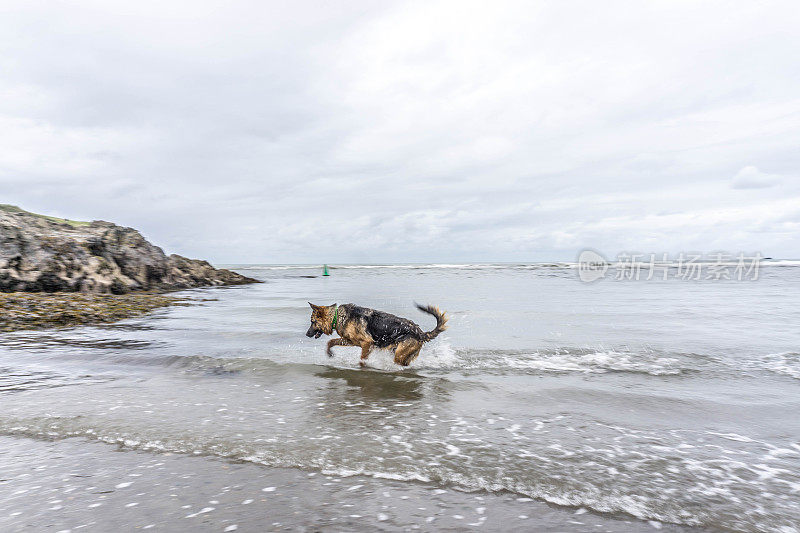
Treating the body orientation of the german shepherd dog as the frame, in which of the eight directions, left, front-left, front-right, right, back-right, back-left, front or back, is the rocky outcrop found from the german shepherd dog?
front-right

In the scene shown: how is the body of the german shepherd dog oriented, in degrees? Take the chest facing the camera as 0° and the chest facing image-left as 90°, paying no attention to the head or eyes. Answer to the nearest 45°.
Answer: approximately 90°
